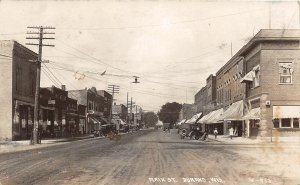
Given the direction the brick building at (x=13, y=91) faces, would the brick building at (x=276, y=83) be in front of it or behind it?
in front

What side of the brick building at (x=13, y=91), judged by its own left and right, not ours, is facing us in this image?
right
